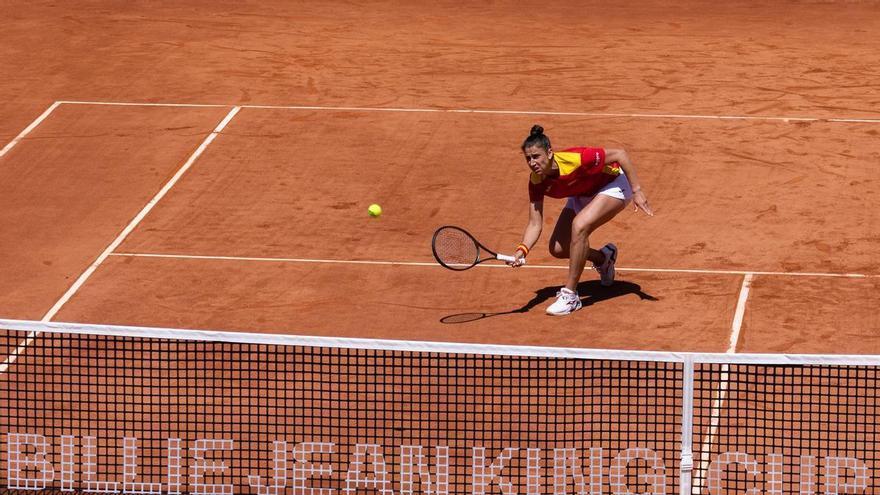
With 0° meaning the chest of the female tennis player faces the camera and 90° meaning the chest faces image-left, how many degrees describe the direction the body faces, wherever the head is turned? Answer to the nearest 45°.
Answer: approximately 45°
